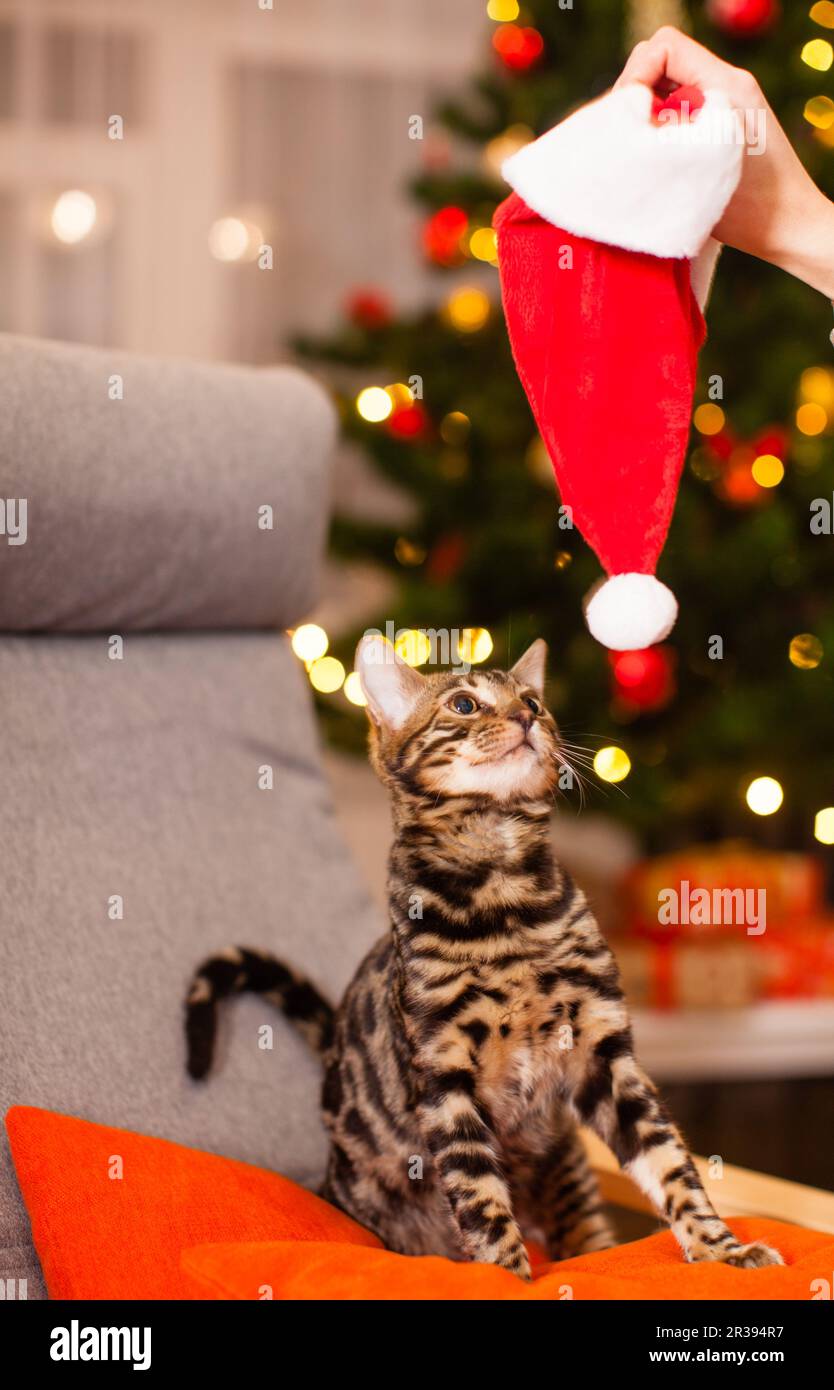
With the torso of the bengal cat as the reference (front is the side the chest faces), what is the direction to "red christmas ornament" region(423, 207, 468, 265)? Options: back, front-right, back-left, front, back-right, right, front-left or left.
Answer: back-left

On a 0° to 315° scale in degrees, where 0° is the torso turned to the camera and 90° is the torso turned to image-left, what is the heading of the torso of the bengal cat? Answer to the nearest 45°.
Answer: approximately 315°

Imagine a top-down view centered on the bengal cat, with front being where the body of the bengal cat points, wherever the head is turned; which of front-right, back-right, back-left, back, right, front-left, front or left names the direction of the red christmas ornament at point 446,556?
back-left

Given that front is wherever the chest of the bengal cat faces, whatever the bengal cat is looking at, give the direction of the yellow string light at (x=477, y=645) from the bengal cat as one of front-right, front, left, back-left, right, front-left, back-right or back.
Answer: back-left

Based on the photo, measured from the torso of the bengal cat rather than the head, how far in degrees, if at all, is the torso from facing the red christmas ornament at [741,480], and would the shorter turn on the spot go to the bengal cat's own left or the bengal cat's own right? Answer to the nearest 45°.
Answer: approximately 135° to the bengal cat's own left

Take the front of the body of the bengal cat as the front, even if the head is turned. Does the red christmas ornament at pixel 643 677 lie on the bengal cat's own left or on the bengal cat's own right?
on the bengal cat's own left

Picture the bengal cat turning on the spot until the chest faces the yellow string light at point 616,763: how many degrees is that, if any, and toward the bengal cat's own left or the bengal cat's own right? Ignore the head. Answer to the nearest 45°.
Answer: approximately 135° to the bengal cat's own left

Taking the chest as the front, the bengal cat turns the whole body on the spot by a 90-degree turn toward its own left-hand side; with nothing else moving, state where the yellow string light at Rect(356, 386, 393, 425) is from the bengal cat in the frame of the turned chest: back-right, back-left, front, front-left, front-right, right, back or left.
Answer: front-left
